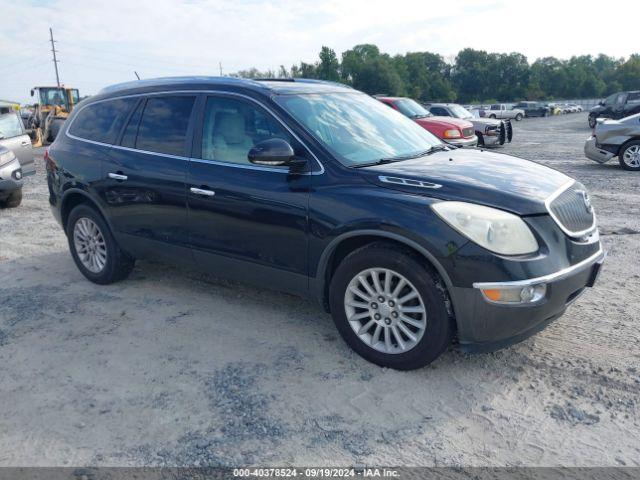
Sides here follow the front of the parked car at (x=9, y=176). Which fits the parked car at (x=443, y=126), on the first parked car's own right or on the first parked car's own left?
on the first parked car's own left

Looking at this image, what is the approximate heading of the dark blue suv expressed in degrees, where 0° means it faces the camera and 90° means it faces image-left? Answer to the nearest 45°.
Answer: approximately 315°

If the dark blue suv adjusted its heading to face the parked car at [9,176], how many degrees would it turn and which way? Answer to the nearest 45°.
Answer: approximately 180°

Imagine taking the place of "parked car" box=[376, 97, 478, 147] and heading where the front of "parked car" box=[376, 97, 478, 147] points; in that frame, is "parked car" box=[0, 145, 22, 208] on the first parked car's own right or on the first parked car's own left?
on the first parked car's own right

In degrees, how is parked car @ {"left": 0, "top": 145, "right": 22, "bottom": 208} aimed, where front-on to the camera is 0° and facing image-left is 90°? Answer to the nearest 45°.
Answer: approximately 315°

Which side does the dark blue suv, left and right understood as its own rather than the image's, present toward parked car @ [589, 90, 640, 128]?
left

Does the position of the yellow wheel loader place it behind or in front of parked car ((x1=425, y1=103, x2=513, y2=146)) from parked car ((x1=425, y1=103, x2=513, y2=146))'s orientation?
behind

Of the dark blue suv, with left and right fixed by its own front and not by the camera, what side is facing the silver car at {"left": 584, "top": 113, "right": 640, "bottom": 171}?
left

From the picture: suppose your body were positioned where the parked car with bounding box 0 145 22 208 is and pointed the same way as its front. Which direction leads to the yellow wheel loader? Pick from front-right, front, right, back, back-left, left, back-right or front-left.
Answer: back-left

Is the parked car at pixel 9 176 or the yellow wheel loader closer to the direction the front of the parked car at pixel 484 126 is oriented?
the parked car

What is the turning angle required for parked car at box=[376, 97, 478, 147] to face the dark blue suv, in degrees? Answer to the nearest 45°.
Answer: approximately 45° to its right

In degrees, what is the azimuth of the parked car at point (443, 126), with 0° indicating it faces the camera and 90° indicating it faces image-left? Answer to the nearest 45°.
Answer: approximately 315°
